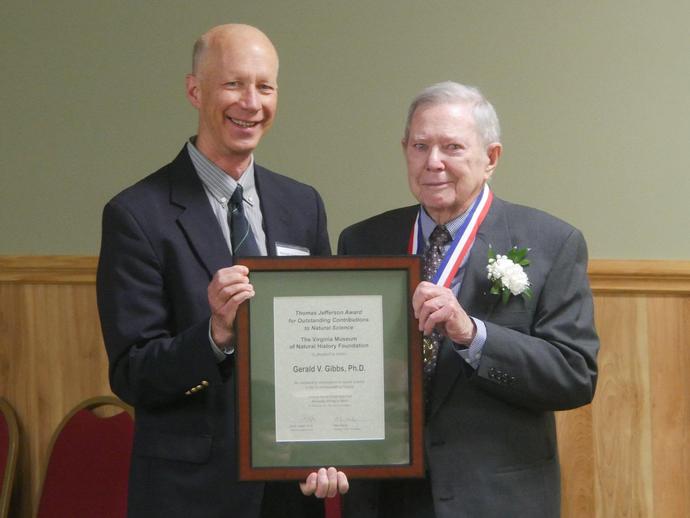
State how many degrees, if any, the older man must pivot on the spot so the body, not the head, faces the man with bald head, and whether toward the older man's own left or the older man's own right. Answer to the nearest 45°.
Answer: approximately 45° to the older man's own right

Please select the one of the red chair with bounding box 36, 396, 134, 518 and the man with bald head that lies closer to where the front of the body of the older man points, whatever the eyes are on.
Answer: the man with bald head

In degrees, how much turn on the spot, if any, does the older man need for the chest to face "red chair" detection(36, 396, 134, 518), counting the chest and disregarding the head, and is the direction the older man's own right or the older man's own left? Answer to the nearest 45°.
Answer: approximately 90° to the older man's own right

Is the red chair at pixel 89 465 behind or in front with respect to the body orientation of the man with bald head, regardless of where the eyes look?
behind

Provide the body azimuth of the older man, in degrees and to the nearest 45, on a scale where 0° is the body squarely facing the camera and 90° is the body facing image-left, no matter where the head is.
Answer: approximately 45°

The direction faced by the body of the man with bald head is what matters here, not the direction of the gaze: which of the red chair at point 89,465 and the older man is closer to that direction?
the older man

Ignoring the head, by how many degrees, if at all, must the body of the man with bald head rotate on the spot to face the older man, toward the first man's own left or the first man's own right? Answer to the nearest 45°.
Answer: approximately 45° to the first man's own left

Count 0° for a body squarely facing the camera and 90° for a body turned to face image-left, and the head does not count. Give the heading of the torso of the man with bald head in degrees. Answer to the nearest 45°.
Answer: approximately 315°
